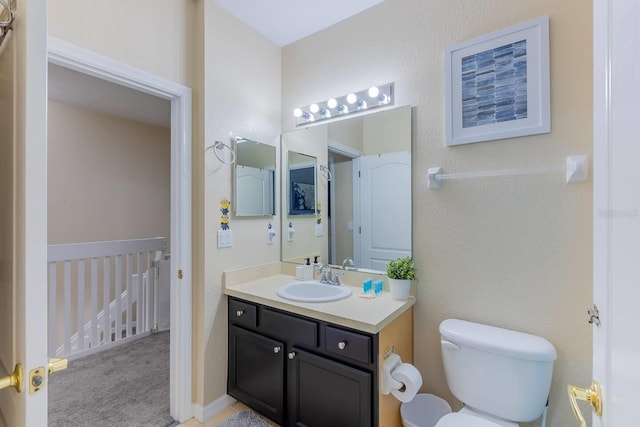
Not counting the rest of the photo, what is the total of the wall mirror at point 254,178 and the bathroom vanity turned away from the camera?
0

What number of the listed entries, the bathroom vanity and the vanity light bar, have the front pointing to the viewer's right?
0

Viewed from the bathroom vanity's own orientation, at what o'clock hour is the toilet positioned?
The toilet is roughly at 8 o'clock from the bathroom vanity.

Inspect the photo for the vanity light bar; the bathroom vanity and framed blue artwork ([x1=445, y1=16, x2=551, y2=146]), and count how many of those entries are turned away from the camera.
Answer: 0

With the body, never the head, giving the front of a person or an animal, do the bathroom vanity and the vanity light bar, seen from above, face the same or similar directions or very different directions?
same or similar directions

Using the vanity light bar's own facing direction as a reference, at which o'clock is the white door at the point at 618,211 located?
The white door is roughly at 10 o'clock from the vanity light bar.

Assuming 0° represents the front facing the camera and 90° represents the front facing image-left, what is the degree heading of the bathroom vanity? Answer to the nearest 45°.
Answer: approximately 45°

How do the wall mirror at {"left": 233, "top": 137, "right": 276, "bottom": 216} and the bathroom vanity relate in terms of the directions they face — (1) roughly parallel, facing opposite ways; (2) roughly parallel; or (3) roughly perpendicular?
roughly perpendicular

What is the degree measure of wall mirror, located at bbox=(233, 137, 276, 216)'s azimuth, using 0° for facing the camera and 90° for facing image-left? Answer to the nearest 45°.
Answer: approximately 315°
